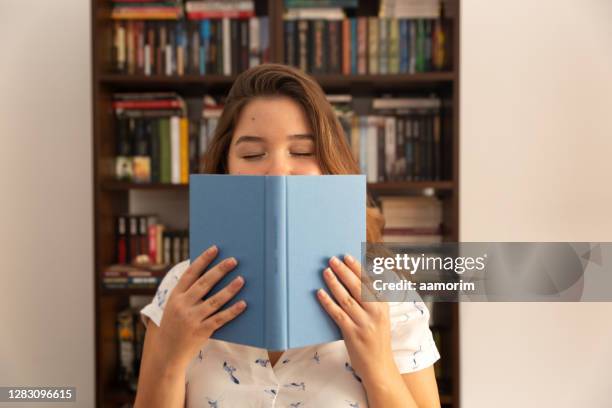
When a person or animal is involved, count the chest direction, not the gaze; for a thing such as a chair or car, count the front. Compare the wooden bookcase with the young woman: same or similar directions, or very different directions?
same or similar directions

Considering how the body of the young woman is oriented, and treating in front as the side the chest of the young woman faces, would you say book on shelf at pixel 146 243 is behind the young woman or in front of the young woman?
behind

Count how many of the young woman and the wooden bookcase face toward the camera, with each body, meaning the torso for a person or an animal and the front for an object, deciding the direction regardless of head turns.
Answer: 2

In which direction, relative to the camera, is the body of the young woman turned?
toward the camera

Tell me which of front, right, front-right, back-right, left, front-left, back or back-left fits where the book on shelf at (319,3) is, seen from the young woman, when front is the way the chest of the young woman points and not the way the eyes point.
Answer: back

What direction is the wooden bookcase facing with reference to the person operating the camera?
facing the viewer

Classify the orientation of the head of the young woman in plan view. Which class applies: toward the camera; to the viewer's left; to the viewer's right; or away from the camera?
toward the camera

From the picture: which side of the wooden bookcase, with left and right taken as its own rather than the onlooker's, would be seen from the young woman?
front
